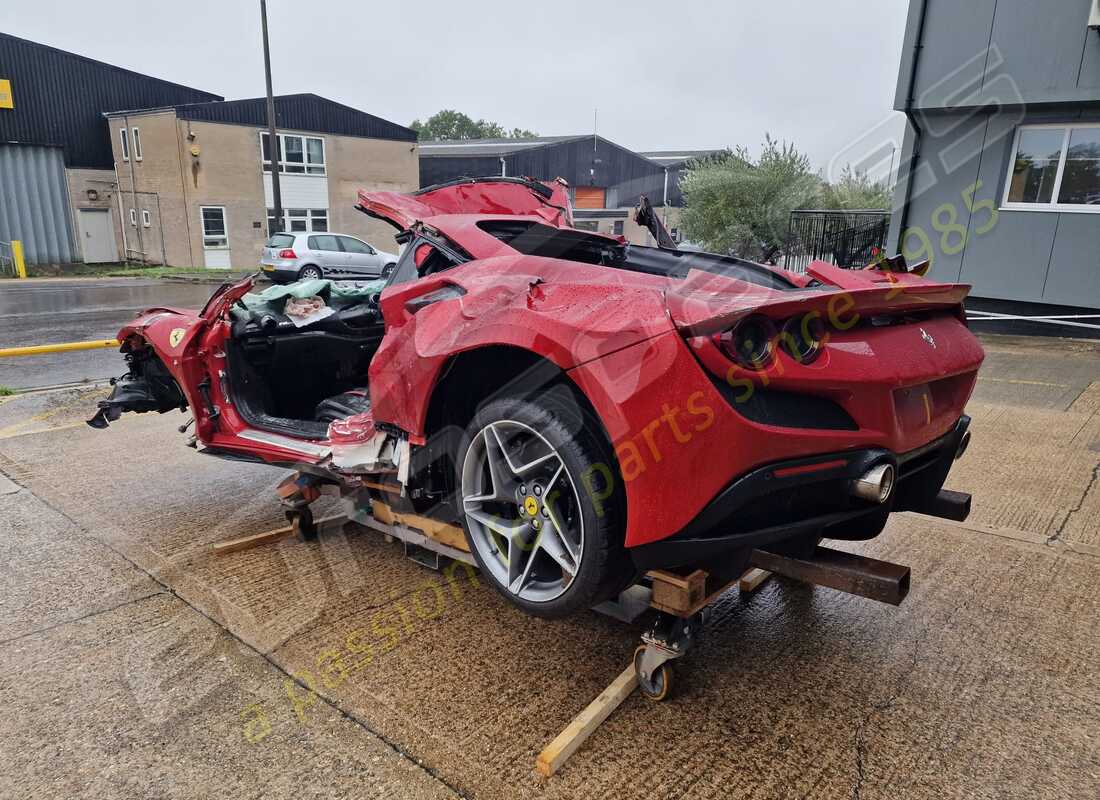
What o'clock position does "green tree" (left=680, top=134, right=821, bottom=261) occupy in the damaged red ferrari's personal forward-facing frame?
The green tree is roughly at 2 o'clock from the damaged red ferrari.

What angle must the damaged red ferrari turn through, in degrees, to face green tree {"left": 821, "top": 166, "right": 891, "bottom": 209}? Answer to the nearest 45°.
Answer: approximately 90° to its right

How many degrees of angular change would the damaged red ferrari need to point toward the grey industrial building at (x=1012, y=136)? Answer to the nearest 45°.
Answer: approximately 90° to its right

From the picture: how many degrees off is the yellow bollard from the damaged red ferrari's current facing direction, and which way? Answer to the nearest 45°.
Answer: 0° — it already faces it

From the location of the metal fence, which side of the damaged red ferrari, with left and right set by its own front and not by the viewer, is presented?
right

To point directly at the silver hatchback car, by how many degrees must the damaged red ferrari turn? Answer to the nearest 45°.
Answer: approximately 45° to its right

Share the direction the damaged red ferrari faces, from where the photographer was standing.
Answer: facing away from the viewer and to the left of the viewer

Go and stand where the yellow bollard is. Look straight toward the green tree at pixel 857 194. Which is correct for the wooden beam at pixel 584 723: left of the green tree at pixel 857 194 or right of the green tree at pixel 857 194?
right
